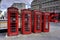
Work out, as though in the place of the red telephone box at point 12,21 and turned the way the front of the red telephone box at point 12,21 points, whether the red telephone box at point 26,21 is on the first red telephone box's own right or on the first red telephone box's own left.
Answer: on the first red telephone box's own left

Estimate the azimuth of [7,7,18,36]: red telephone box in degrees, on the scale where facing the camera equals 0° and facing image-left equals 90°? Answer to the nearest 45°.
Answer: approximately 0°

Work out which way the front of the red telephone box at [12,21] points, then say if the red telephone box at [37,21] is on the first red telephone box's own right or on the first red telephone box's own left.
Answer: on the first red telephone box's own left
